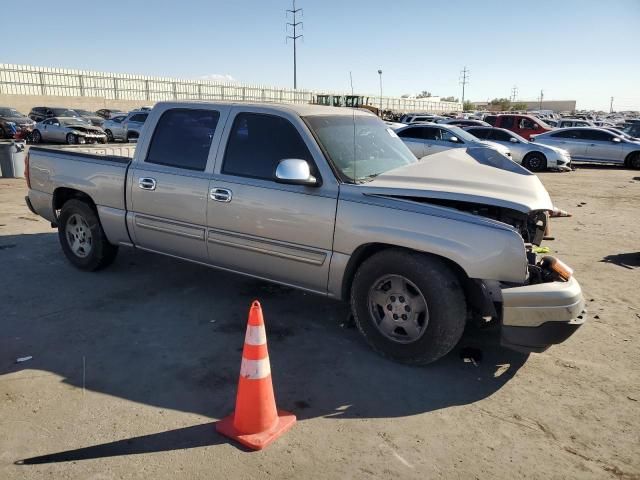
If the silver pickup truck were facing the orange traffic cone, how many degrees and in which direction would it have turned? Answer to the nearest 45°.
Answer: approximately 90° to its right

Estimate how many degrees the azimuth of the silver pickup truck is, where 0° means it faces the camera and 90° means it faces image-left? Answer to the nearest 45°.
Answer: approximately 315°

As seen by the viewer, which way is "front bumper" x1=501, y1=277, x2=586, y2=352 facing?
to the viewer's right

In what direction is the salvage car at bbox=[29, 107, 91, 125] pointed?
to the viewer's right

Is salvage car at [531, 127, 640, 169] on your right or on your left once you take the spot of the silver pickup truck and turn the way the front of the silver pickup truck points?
on your left

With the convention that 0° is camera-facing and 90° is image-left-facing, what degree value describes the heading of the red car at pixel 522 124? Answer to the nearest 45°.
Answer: approximately 270°
